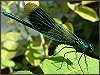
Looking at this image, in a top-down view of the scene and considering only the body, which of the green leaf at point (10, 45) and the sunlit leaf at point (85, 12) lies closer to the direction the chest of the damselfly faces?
the sunlit leaf

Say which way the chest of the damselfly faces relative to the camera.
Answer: to the viewer's right
